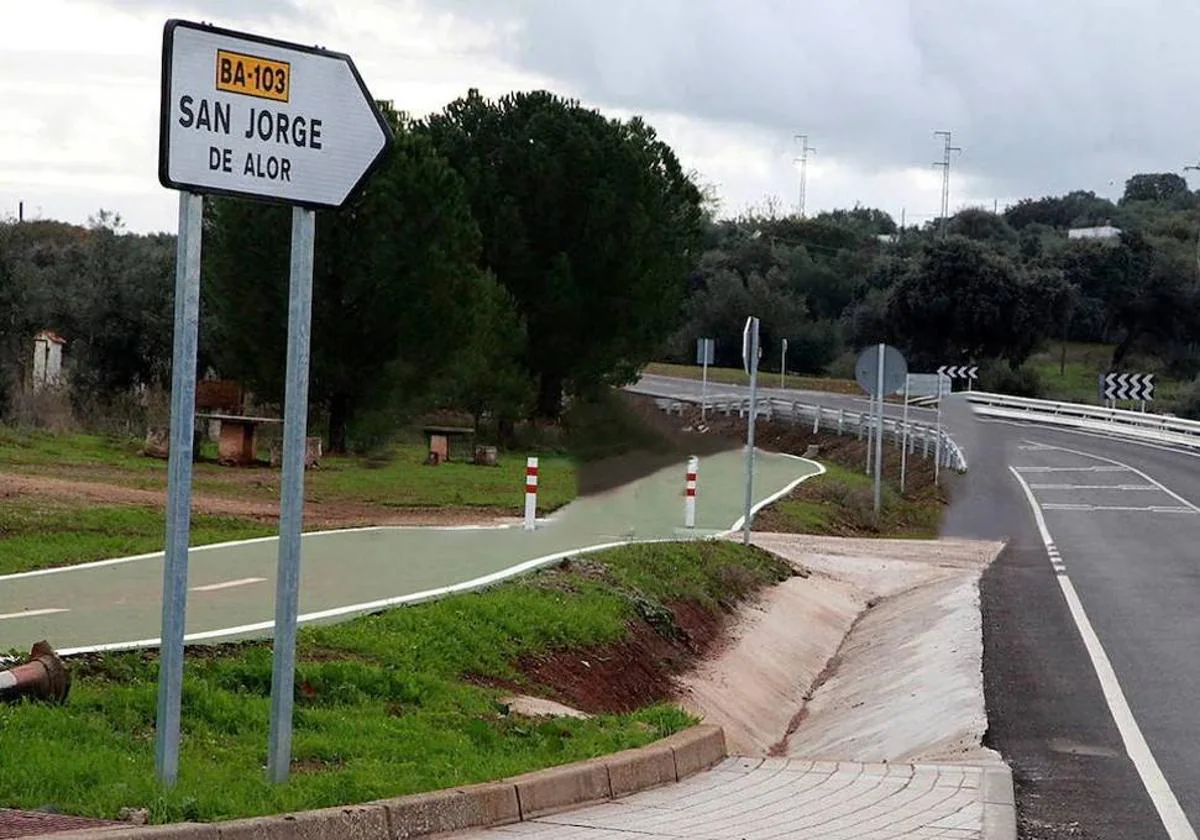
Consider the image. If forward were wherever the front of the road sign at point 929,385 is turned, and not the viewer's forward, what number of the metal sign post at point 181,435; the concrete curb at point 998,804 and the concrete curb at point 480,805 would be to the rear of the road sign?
3

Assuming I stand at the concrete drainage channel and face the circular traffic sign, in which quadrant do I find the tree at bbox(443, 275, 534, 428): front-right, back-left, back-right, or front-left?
front-left

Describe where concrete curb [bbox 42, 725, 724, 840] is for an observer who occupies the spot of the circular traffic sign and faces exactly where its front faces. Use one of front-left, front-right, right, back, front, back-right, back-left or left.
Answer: back

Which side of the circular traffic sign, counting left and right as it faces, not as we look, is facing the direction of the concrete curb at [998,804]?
back

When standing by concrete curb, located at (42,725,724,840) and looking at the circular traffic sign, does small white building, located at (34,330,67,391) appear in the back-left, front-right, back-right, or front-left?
front-left

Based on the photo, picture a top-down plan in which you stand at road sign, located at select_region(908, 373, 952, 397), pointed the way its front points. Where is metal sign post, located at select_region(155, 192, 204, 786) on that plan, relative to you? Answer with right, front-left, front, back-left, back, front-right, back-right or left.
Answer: back

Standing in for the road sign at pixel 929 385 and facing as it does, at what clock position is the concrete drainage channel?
The concrete drainage channel is roughly at 6 o'clock from the road sign.

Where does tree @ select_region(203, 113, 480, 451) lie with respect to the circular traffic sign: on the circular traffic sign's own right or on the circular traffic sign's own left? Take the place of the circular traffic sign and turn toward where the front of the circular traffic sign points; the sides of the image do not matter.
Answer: on the circular traffic sign's own left

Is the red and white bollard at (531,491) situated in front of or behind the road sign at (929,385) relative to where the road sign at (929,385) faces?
behind

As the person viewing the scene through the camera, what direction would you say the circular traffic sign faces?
facing away from the viewer

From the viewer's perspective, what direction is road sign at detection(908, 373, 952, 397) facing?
away from the camera

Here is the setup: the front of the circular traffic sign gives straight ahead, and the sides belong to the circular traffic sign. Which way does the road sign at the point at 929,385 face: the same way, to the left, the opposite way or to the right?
the same way

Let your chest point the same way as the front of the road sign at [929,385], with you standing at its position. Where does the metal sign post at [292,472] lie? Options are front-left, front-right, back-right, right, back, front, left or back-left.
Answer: back

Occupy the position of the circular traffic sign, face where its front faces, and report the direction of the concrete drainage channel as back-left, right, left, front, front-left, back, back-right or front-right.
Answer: back

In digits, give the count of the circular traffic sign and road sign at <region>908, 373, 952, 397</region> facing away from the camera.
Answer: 2
